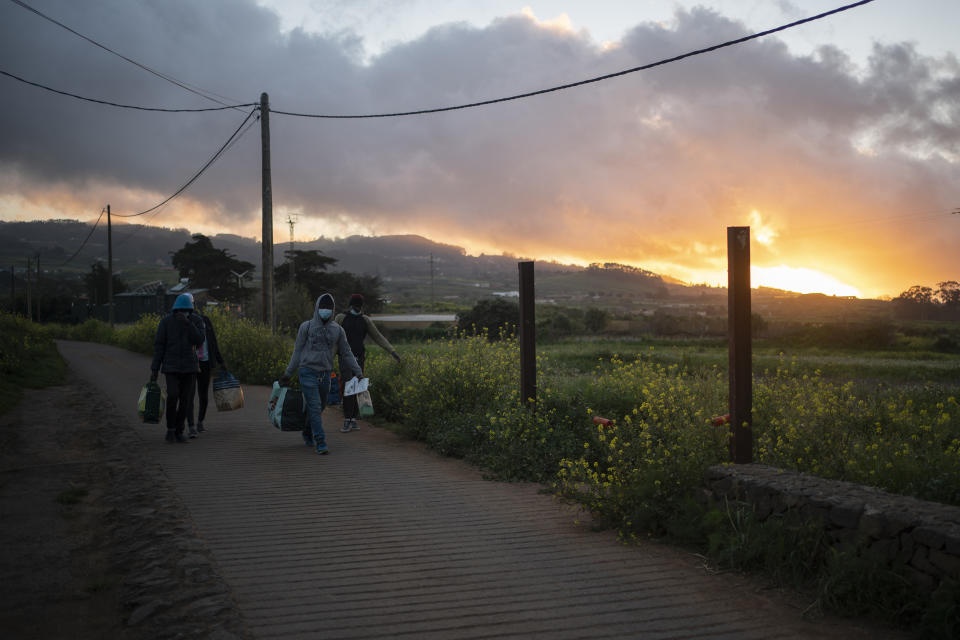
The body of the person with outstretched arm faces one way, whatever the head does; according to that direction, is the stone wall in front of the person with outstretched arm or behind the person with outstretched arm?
in front

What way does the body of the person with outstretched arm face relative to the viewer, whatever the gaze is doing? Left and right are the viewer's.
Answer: facing the viewer

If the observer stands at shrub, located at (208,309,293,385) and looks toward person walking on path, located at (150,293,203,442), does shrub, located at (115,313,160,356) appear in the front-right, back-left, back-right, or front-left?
back-right

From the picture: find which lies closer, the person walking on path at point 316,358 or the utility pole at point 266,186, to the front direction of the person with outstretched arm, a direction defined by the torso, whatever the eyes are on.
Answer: the person walking on path

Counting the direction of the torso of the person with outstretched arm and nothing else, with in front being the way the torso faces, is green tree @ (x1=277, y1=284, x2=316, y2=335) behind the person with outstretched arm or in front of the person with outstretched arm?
behind

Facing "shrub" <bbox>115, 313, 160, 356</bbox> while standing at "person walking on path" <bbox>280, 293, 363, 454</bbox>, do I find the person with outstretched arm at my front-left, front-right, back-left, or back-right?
front-right

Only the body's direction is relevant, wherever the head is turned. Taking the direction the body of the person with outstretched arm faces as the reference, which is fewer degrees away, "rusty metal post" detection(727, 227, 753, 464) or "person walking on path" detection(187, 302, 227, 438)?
the rusty metal post

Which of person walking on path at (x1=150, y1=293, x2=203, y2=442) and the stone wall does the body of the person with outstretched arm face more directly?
the stone wall

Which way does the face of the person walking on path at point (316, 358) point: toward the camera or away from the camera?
toward the camera

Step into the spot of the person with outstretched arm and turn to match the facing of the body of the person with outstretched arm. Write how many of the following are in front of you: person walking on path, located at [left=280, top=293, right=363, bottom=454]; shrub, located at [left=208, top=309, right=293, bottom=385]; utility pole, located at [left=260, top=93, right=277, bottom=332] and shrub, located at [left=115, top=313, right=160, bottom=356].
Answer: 1

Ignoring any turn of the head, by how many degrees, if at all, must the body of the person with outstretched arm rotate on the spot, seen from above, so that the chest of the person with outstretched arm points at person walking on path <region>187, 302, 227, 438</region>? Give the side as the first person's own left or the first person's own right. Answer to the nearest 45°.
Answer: approximately 90° to the first person's own right

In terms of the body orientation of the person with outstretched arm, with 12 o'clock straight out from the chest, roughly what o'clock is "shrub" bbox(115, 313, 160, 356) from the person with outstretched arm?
The shrub is roughly at 5 o'clock from the person with outstretched arm.

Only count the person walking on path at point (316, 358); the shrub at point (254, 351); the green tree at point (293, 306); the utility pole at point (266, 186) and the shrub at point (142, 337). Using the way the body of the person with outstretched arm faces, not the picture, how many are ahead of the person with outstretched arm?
1

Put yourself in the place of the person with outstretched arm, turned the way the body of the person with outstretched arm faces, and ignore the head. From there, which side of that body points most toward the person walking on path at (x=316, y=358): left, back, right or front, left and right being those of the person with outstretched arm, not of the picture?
front

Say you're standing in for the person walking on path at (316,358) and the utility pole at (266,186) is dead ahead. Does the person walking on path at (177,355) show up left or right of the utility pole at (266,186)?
left

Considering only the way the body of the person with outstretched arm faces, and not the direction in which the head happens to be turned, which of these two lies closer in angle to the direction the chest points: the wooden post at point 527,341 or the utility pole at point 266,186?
the wooden post

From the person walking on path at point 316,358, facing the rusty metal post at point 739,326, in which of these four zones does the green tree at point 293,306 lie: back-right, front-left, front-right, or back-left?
back-left

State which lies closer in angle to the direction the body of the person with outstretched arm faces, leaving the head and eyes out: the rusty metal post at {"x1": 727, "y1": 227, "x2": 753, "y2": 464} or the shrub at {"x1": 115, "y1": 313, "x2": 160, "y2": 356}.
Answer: the rusty metal post

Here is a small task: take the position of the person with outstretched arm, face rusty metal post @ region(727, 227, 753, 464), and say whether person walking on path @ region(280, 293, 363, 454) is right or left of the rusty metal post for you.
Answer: right
